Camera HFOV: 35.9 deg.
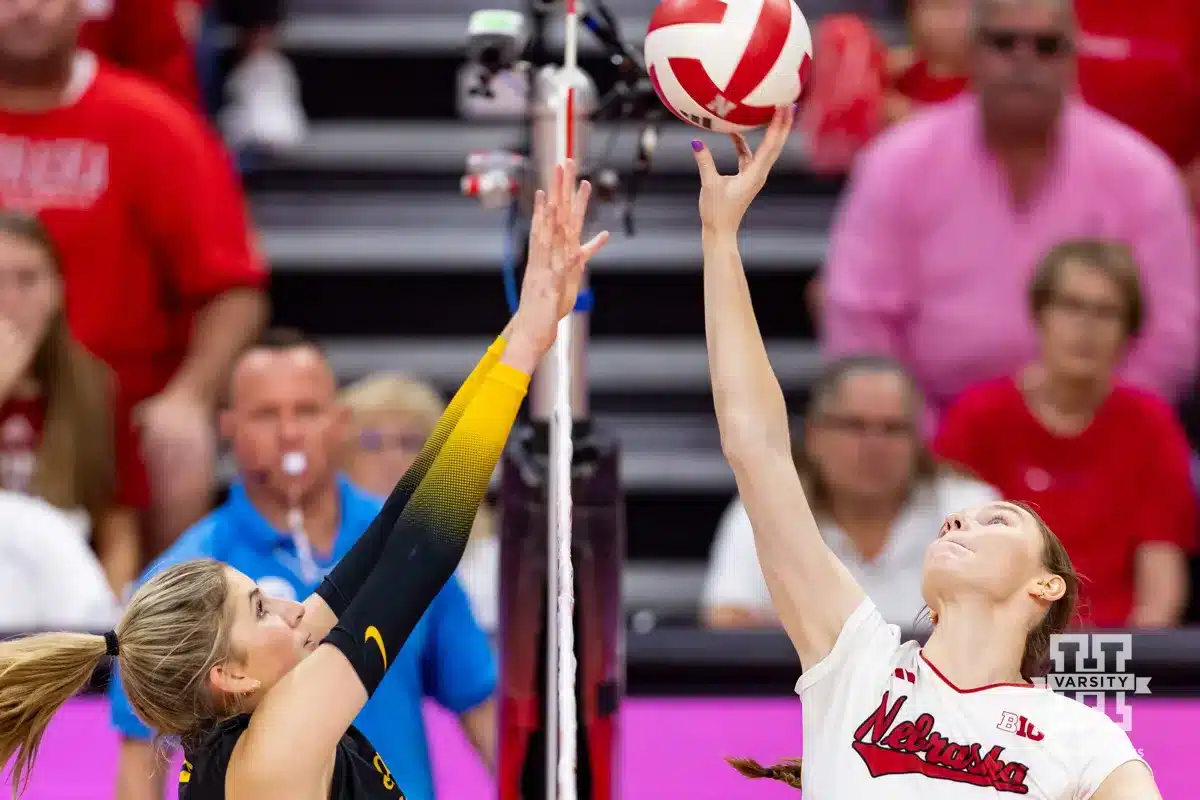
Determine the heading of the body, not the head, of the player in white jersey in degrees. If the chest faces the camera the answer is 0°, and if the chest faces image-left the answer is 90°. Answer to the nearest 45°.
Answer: approximately 45°

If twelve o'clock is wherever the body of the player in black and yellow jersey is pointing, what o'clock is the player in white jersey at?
The player in white jersey is roughly at 12 o'clock from the player in black and yellow jersey.

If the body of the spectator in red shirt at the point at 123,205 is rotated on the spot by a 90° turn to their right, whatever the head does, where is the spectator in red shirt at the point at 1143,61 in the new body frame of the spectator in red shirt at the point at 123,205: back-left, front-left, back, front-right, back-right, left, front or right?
back-right

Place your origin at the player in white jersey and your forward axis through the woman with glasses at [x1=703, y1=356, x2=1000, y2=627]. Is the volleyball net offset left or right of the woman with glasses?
left

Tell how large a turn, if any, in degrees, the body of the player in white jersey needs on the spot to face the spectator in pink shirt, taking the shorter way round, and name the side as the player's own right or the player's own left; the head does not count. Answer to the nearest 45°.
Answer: approximately 135° to the player's own right

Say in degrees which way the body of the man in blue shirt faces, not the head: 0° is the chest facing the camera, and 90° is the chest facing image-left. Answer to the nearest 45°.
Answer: approximately 0°

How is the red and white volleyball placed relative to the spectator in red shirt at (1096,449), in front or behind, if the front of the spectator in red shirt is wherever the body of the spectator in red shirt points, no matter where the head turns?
in front

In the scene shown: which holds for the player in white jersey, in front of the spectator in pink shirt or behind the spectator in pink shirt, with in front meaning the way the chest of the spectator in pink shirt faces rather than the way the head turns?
in front

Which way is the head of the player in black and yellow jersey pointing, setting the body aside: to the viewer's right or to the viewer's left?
to the viewer's right

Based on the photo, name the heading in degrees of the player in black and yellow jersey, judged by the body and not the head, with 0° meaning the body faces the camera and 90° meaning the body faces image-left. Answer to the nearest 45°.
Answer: approximately 270°
